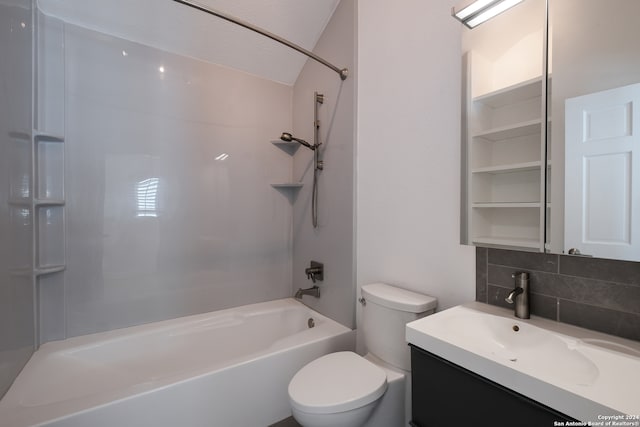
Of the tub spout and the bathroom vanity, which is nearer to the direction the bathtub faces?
the bathroom vanity

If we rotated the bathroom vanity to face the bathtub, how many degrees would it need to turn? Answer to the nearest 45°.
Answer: approximately 45° to its right

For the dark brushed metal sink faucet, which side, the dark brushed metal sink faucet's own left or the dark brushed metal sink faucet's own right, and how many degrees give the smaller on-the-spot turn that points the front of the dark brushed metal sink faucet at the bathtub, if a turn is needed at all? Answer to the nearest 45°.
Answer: approximately 45° to the dark brushed metal sink faucet's own right

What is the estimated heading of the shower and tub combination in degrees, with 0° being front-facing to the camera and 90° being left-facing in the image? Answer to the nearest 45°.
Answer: approximately 315°
